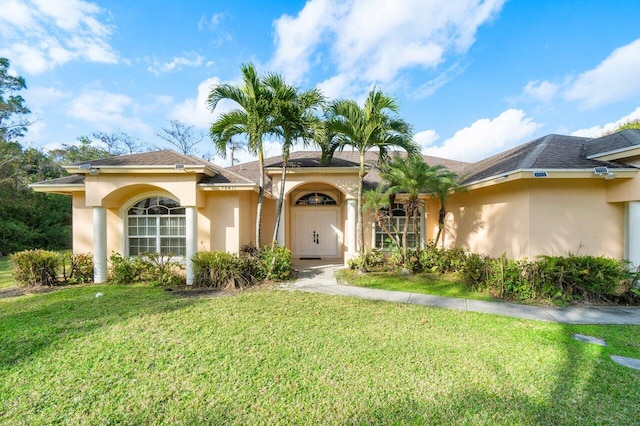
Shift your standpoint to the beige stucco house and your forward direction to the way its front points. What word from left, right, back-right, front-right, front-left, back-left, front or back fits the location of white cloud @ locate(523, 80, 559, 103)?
back-left

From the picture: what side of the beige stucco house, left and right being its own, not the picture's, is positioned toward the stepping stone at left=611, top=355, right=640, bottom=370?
front

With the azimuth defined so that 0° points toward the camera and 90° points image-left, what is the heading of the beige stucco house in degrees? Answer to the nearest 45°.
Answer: approximately 0°

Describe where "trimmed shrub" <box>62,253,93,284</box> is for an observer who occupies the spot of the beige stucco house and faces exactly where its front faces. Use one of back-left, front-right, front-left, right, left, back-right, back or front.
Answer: right

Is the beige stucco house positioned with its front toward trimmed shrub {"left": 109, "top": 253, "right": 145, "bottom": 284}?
no
